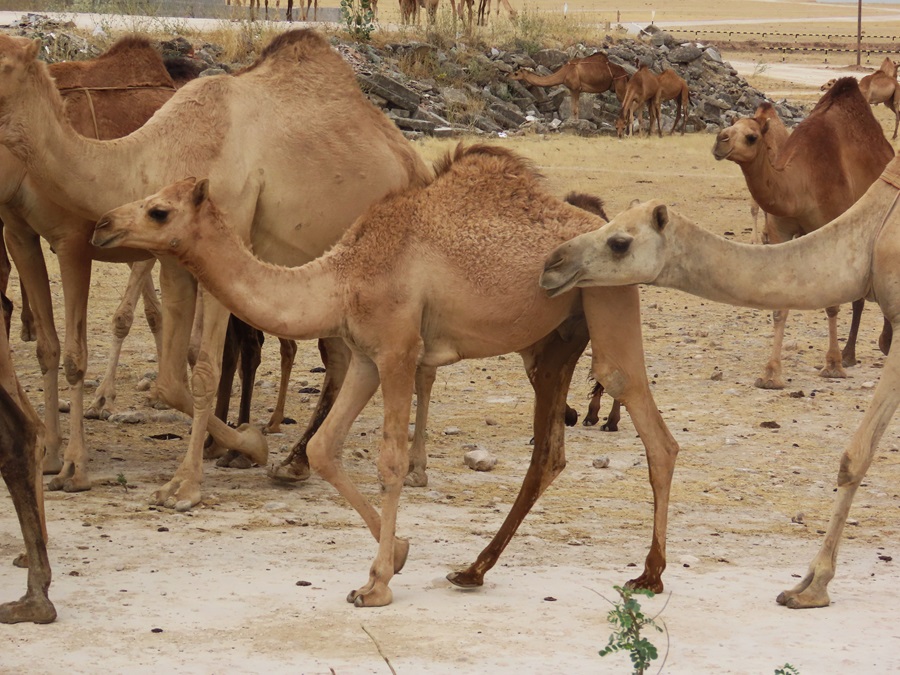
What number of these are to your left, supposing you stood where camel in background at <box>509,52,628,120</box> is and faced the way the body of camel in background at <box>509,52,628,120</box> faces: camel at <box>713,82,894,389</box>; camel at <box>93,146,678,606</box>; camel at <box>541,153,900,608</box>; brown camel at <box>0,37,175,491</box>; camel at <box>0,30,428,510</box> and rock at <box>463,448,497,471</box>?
6

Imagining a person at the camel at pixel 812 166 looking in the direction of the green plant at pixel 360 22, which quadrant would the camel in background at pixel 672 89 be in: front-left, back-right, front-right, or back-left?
front-right

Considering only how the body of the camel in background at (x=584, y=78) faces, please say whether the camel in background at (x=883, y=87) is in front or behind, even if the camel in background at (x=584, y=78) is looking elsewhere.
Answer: behind

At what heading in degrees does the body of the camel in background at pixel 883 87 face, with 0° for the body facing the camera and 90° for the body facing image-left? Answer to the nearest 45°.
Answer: approximately 90°

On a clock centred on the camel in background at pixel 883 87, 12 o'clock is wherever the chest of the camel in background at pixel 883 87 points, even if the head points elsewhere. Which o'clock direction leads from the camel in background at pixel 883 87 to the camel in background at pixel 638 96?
the camel in background at pixel 638 96 is roughly at 11 o'clock from the camel in background at pixel 883 87.

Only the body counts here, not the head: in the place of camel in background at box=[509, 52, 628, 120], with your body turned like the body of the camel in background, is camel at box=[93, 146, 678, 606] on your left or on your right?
on your left

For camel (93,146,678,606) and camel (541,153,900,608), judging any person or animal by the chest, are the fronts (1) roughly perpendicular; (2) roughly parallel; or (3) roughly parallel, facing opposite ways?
roughly parallel

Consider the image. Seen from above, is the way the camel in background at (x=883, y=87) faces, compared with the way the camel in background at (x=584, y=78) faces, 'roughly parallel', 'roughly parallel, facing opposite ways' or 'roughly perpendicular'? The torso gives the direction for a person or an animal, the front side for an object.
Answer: roughly parallel

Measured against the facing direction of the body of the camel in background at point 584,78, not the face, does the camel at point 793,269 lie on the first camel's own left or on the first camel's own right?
on the first camel's own left

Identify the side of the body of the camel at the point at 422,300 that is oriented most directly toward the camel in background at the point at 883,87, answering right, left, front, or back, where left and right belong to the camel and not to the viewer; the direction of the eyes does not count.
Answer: right

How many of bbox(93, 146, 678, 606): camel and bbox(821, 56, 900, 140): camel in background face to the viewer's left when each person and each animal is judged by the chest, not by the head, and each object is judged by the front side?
2

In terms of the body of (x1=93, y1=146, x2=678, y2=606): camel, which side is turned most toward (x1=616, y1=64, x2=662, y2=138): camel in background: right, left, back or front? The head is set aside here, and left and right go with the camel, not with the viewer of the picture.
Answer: right

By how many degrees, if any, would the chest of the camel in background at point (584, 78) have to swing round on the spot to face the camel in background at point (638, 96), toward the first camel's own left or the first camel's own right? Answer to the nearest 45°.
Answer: approximately 135° to the first camel's own left

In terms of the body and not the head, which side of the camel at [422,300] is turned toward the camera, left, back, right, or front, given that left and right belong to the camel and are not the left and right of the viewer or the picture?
left

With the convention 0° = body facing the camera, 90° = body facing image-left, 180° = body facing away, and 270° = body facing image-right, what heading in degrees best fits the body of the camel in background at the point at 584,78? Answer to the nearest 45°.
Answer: approximately 90°
